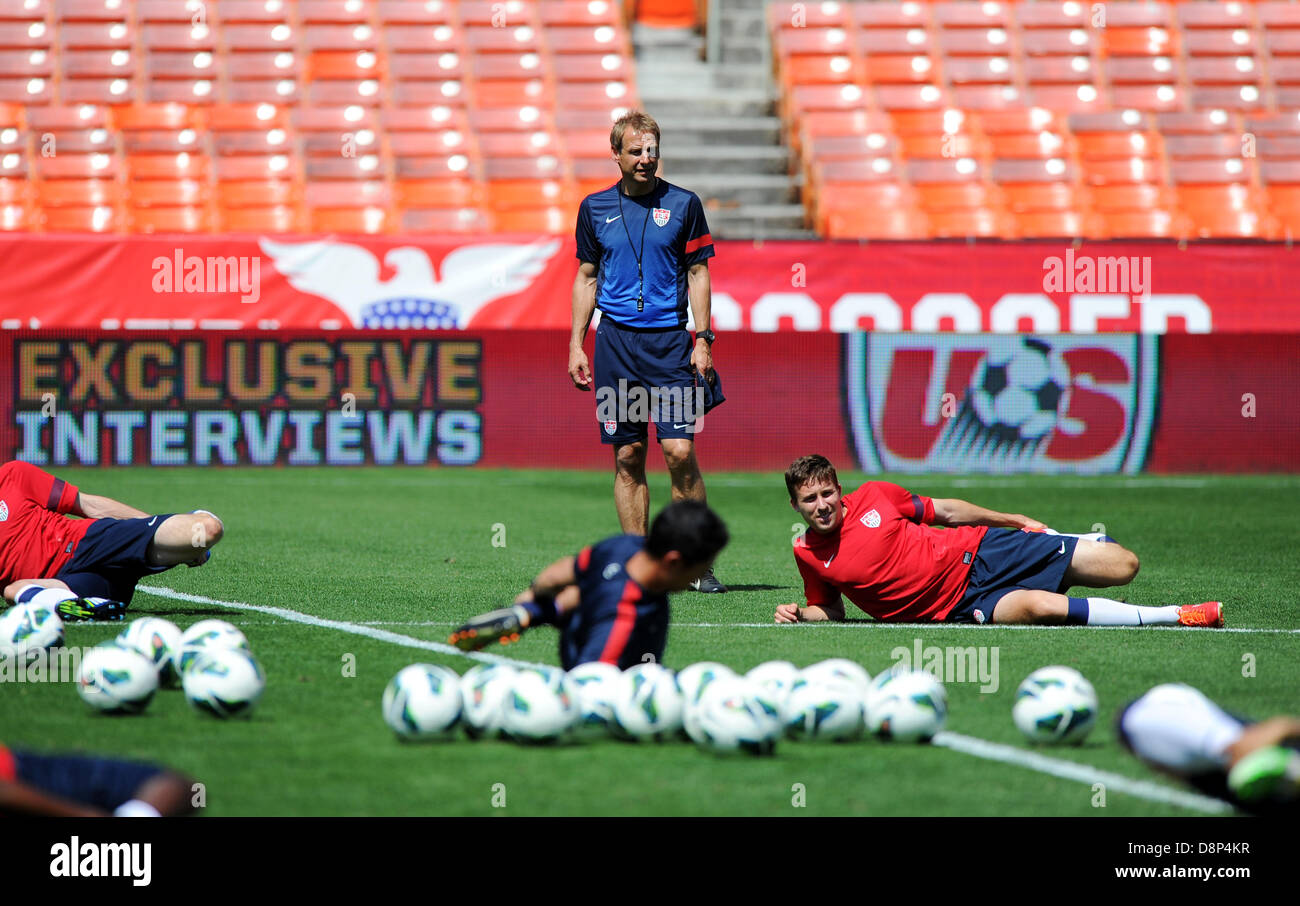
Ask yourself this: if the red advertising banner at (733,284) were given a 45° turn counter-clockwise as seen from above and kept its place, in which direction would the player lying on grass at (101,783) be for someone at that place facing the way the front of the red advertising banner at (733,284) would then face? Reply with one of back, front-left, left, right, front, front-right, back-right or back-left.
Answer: front-right

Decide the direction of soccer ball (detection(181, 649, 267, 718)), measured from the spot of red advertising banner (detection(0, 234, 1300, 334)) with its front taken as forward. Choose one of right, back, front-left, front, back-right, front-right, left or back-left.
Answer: front

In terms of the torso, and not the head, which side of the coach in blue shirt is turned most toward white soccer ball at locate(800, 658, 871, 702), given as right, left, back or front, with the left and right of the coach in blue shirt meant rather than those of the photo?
front

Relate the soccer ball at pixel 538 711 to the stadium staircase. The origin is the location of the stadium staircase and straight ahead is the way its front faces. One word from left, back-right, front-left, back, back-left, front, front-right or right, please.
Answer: front

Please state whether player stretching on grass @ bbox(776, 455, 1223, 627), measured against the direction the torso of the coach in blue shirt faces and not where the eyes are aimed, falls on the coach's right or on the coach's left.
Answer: on the coach's left

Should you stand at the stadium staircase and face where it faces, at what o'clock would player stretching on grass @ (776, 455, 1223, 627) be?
The player stretching on grass is roughly at 12 o'clock from the stadium staircase.

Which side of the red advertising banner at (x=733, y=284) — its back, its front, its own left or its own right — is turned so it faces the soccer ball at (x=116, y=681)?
front

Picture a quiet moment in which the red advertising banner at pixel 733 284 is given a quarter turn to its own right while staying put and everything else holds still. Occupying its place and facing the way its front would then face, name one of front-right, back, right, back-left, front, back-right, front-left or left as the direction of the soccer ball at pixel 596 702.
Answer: left

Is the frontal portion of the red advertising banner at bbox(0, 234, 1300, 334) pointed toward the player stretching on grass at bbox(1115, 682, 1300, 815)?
yes

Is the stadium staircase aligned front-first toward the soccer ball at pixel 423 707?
yes

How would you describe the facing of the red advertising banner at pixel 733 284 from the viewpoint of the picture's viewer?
facing the viewer

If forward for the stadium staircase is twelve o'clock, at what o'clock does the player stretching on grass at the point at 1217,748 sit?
The player stretching on grass is roughly at 12 o'clock from the stadium staircase.

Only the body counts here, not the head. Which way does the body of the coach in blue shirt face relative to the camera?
toward the camera

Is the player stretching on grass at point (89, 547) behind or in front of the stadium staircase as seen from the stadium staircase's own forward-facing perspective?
in front

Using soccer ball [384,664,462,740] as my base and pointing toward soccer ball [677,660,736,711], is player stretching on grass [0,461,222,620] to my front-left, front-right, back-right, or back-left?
back-left

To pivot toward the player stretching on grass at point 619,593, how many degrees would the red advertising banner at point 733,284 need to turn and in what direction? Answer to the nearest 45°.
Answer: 0° — it already faces them
